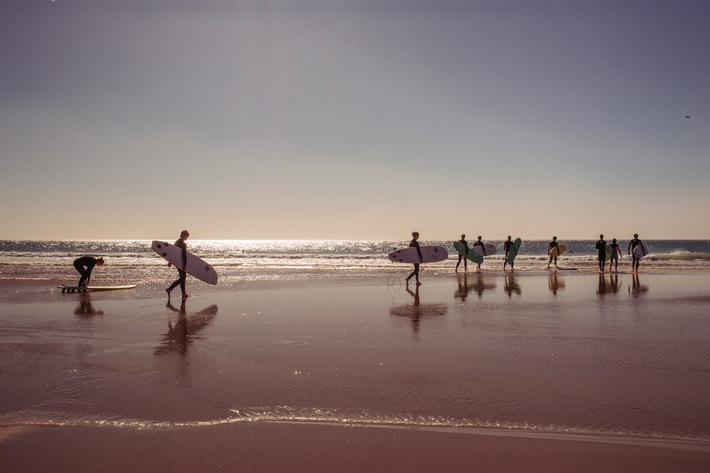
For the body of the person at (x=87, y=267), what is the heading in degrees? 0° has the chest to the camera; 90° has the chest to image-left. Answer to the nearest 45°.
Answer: approximately 270°
